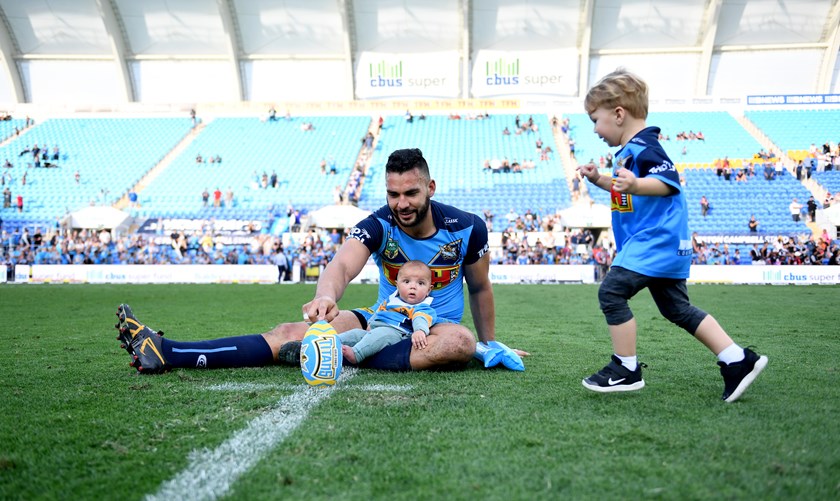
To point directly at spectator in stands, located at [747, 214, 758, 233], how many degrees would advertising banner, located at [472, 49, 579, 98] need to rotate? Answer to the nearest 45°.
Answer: approximately 45° to its left

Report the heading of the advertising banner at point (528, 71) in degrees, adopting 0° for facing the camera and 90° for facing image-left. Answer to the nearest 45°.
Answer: approximately 0°

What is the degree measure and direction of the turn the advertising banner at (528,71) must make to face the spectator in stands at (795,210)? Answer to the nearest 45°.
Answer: approximately 45° to its left
